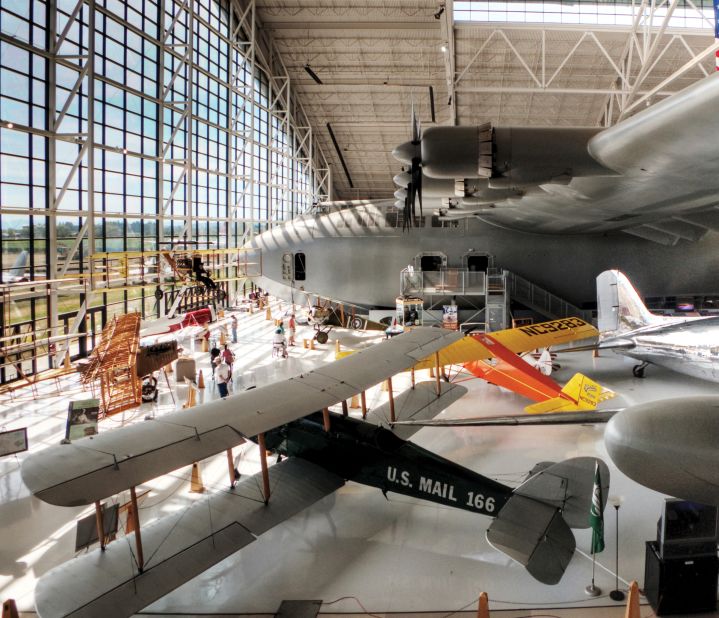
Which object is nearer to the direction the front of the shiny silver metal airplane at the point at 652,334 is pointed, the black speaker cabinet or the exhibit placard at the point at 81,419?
the black speaker cabinet

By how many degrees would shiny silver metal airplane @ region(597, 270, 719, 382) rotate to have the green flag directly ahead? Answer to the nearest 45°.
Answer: approximately 45° to its right

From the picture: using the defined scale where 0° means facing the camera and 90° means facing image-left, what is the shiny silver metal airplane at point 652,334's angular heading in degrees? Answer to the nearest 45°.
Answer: approximately 315°

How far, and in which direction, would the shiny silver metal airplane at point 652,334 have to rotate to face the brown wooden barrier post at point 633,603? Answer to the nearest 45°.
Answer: approximately 45° to its right

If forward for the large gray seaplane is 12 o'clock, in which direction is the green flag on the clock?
The green flag is roughly at 9 o'clock from the large gray seaplane.

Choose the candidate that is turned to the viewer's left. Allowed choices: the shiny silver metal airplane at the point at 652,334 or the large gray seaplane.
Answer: the large gray seaplane

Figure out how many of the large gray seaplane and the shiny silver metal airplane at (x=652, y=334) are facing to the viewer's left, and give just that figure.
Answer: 1

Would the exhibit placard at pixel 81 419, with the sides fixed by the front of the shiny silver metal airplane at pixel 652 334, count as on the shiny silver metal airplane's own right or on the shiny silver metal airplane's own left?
on the shiny silver metal airplane's own right

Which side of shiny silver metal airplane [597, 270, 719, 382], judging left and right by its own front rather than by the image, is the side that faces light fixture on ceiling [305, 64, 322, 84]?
back

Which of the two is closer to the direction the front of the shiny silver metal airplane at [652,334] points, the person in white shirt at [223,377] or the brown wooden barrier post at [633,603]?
the brown wooden barrier post

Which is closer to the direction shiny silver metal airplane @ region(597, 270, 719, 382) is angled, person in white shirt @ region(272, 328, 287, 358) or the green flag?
the green flag

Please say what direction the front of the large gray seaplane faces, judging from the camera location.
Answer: facing to the left of the viewer
